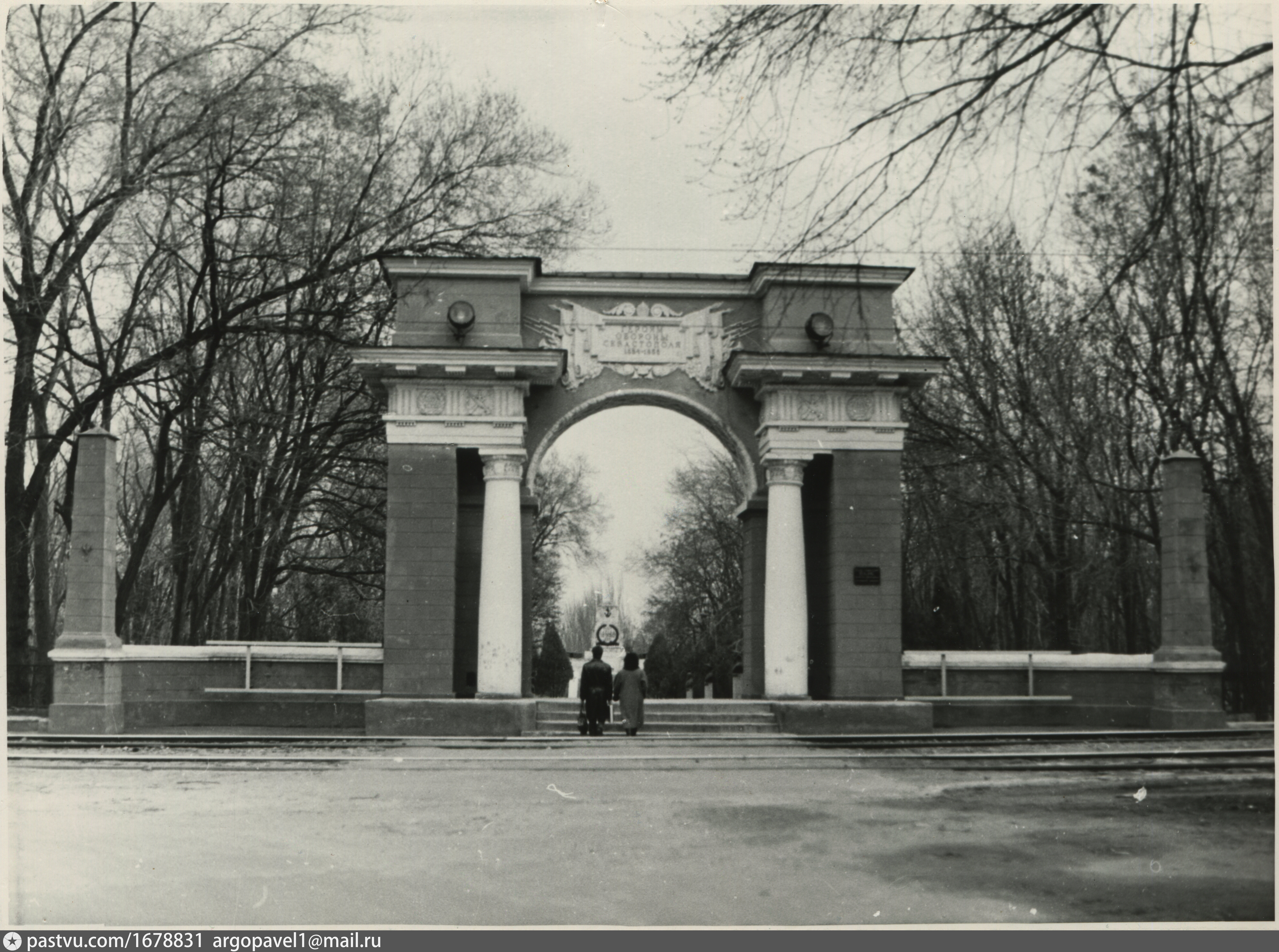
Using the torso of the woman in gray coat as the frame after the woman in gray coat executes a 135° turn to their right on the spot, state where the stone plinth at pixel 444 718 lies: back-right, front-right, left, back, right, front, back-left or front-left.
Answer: back-right

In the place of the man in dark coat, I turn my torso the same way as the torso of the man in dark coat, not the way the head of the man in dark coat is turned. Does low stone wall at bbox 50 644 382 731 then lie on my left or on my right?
on my left

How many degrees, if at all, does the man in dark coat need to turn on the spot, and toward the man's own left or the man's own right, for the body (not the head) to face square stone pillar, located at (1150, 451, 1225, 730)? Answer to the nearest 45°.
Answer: approximately 90° to the man's own right

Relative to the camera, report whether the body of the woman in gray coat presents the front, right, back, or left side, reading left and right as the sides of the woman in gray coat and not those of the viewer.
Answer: back

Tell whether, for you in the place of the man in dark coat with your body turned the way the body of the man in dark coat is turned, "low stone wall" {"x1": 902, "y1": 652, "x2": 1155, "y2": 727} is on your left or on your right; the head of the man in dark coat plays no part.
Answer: on your right

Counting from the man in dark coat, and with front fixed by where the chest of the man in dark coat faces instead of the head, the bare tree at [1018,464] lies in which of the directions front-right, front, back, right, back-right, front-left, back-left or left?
front-right

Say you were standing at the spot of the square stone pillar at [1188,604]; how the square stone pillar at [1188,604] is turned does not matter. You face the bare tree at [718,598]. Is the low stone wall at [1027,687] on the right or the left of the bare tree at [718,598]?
left

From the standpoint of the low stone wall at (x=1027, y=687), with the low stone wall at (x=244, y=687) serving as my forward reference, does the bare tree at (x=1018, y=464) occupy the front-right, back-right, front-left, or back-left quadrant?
back-right

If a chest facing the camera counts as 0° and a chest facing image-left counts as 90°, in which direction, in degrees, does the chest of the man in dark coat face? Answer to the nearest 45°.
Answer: approximately 180°

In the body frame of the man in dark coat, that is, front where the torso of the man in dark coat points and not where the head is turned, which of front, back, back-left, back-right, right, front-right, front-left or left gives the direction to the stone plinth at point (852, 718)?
right

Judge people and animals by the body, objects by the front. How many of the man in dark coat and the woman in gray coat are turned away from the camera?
2
